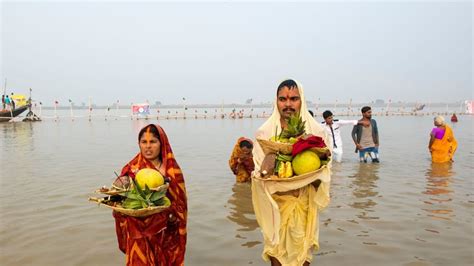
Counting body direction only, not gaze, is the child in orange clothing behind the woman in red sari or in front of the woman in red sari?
behind

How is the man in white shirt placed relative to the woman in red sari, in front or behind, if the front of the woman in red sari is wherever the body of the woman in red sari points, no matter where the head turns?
behind

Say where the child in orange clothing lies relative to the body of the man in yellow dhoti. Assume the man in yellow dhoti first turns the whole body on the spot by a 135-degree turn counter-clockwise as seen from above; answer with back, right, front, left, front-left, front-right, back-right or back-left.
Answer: front-left

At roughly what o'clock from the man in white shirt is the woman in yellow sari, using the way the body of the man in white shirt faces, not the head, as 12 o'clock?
The woman in yellow sari is roughly at 10 o'clock from the man in white shirt.

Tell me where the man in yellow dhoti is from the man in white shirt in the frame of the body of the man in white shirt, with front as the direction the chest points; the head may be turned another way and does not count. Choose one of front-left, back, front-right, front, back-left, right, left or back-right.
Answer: front-right

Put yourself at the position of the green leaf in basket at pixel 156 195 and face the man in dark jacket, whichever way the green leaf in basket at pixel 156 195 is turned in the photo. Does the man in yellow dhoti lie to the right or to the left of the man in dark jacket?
right

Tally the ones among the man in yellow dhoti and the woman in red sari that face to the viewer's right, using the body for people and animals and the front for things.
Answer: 0

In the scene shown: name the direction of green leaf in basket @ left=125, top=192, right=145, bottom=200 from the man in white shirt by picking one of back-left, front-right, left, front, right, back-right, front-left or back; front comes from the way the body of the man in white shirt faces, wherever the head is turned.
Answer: front-right

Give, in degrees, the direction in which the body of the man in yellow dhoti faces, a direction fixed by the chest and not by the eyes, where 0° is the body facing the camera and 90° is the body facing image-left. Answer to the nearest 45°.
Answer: approximately 0°

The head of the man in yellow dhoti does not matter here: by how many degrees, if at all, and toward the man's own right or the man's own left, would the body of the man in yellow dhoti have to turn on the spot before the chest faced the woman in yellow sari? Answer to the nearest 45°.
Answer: approximately 135° to the man's own left

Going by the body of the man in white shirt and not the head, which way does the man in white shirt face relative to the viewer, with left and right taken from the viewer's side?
facing the viewer and to the right of the viewer
